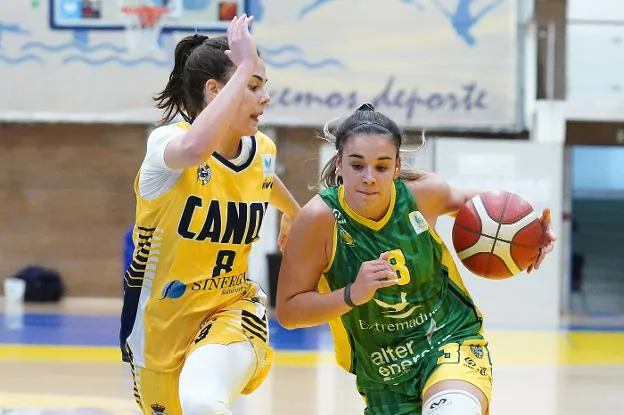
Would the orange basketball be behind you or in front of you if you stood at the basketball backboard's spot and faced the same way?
in front

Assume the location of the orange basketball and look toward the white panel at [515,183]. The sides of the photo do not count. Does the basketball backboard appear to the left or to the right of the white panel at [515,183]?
left

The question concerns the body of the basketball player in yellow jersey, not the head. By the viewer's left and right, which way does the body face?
facing the viewer and to the right of the viewer

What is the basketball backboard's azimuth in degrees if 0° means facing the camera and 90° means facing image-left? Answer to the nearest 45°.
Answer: approximately 0°

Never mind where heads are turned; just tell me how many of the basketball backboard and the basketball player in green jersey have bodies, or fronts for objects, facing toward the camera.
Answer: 2

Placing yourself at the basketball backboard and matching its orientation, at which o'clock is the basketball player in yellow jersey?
The basketball player in yellow jersey is roughly at 12 o'clock from the basketball backboard.

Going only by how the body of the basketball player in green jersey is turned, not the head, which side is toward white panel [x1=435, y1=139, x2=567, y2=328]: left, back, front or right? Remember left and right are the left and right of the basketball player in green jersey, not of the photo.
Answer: back

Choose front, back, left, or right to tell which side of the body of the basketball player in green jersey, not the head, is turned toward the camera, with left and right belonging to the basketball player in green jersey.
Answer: front

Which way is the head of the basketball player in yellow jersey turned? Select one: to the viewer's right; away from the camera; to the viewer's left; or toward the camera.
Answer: to the viewer's right

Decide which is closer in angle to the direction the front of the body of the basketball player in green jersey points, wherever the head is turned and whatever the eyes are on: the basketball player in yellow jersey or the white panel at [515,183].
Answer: the basketball player in yellow jersey

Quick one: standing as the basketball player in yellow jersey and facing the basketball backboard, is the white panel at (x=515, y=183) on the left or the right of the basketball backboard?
right
